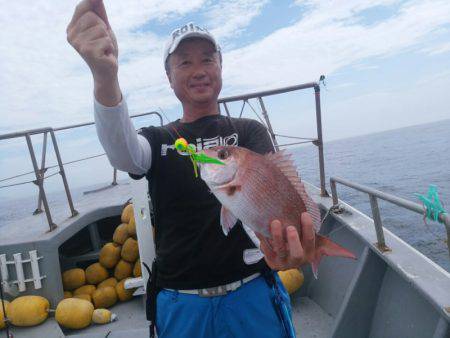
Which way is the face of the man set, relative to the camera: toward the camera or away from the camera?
toward the camera

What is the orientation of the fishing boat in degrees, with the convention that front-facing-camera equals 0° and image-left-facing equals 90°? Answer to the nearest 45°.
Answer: approximately 180°

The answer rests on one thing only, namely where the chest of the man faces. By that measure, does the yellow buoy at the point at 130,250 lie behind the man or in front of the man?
behind

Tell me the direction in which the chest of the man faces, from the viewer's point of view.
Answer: toward the camera

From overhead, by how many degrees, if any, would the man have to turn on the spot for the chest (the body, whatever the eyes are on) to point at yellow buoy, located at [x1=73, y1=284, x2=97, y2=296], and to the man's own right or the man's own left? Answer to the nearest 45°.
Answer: approximately 135° to the man's own right

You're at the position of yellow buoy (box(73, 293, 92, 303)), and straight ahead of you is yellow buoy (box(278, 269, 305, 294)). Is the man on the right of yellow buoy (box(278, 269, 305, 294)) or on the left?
right
